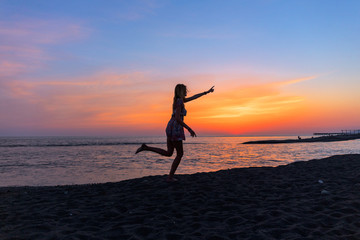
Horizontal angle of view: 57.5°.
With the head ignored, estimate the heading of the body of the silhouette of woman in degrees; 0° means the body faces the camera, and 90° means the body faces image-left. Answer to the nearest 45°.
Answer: approximately 270°
